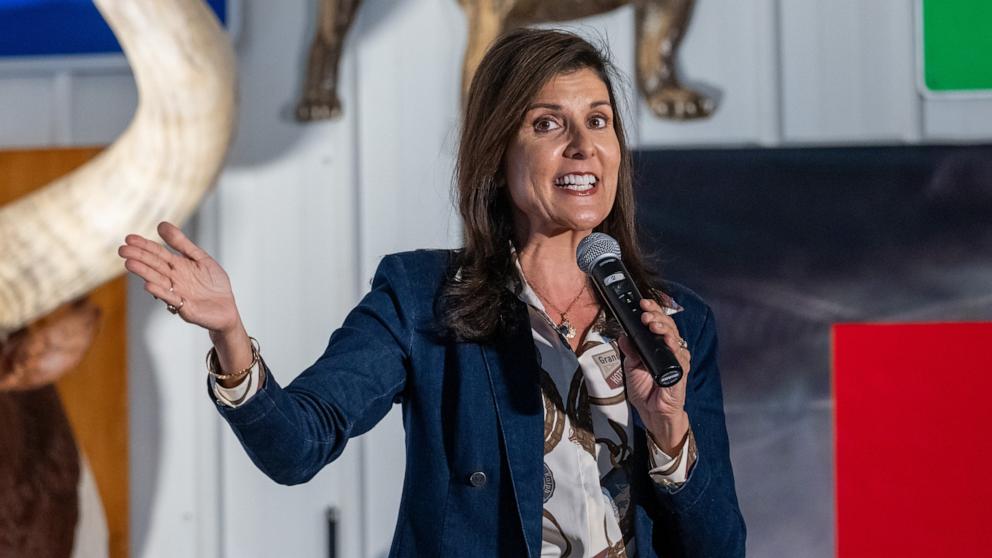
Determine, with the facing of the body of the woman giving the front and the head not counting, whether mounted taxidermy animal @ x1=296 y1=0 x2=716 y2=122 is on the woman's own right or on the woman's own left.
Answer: on the woman's own left

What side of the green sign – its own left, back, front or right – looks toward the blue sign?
right

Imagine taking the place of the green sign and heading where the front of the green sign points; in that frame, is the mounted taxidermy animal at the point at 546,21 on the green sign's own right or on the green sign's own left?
on the green sign's own right

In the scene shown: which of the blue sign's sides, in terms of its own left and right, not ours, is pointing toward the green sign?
left
